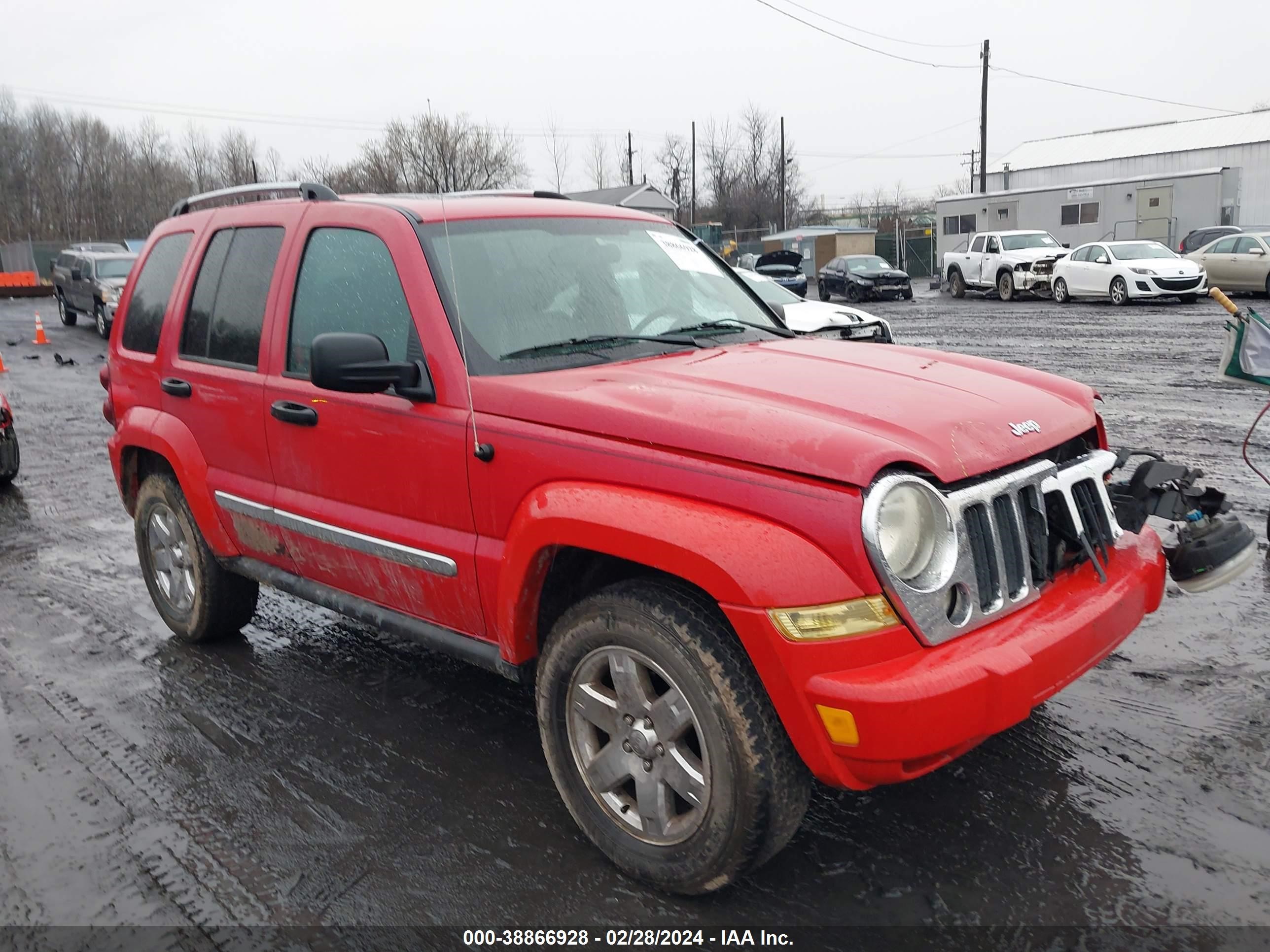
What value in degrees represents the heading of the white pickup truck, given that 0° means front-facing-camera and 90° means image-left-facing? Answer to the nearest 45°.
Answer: approximately 315°

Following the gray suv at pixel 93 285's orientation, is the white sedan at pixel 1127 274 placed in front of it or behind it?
in front

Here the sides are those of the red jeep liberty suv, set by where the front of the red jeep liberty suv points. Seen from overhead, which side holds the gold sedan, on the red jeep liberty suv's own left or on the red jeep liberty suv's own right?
on the red jeep liberty suv's own left

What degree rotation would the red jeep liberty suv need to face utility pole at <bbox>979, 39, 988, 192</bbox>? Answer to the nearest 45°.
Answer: approximately 135° to its left

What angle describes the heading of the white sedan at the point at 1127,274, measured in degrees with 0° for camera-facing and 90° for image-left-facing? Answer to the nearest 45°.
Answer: approximately 315°

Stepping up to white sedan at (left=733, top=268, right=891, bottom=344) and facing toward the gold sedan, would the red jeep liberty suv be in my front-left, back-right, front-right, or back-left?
back-right

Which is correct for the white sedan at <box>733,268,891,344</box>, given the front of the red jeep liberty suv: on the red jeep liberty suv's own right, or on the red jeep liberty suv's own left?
on the red jeep liberty suv's own left

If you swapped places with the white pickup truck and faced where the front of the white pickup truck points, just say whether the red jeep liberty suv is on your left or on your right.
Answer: on your right

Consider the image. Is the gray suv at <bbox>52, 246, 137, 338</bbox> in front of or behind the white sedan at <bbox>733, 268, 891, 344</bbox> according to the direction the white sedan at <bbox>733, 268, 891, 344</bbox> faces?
behind

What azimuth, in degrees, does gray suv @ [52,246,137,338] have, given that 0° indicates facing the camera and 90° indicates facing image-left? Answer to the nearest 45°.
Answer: approximately 315°

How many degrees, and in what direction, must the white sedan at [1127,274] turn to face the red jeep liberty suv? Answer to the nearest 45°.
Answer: approximately 45° to its right
